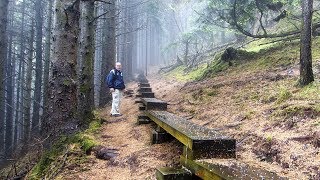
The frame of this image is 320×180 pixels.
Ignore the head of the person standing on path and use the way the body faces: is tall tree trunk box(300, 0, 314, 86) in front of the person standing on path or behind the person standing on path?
in front

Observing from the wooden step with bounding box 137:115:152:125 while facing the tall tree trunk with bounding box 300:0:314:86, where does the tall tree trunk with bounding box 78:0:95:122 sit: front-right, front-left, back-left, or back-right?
back-left

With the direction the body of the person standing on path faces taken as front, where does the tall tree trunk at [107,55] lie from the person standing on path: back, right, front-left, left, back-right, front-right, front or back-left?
back-left

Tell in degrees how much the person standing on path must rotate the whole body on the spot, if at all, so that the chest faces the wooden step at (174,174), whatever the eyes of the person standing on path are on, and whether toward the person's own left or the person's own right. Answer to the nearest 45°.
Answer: approximately 45° to the person's own right

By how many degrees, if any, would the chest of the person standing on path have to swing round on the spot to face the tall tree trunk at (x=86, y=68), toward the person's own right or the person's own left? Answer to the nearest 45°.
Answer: approximately 90° to the person's own right

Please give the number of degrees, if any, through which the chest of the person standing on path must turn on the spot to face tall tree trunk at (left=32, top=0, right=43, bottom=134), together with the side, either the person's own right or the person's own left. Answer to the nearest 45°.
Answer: approximately 180°

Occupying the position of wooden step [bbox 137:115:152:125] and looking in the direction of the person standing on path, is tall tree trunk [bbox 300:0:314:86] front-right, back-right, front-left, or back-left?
back-right

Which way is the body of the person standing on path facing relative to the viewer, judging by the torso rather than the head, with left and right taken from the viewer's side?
facing the viewer and to the right of the viewer

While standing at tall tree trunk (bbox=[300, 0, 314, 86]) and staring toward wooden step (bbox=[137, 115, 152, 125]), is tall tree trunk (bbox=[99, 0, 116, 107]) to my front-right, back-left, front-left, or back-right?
front-right
